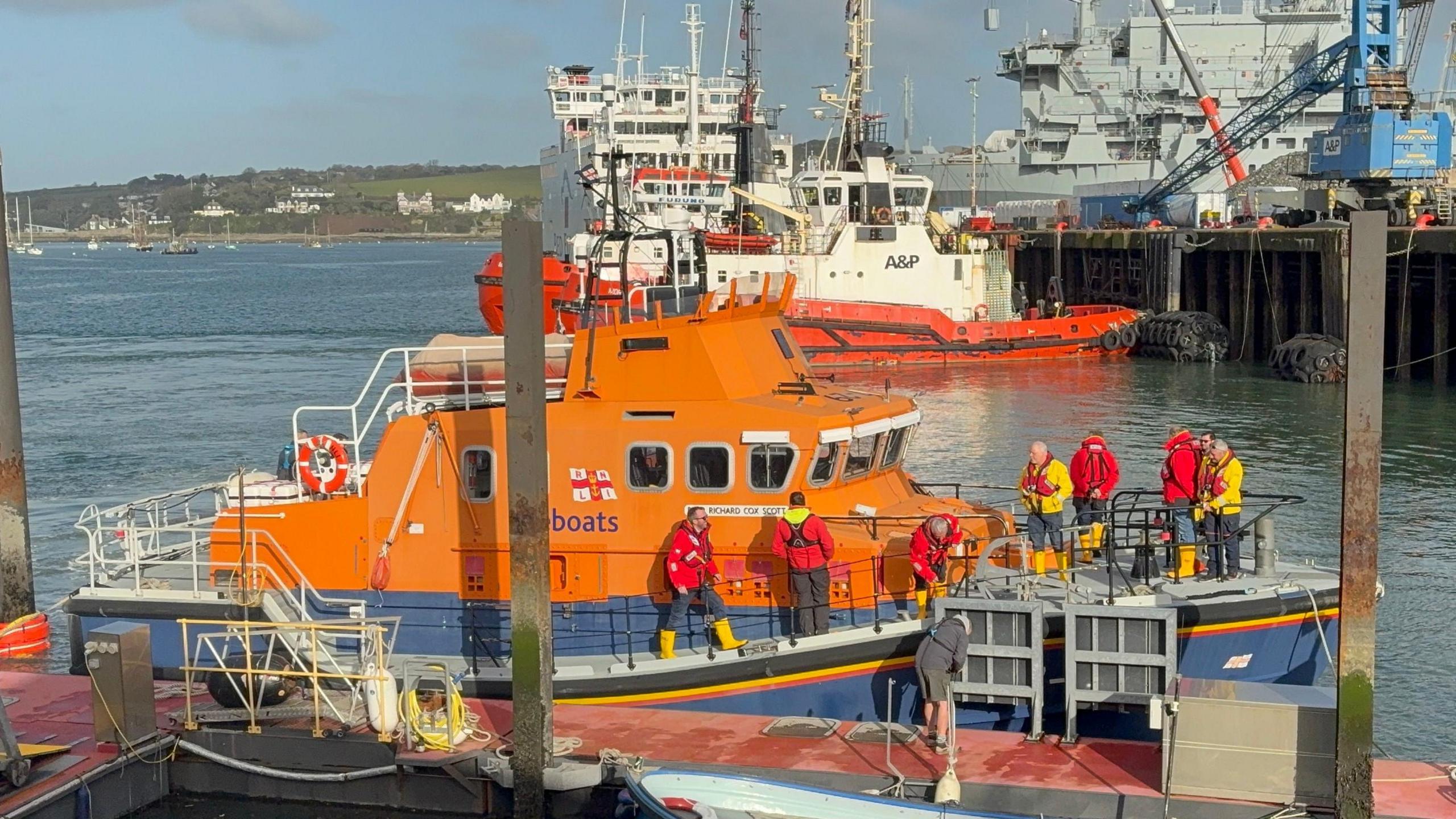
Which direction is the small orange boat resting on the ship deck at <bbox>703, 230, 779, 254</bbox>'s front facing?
to the viewer's right

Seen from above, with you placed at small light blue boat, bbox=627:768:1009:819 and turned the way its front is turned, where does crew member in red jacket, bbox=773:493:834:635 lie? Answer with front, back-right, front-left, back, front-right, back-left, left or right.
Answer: right

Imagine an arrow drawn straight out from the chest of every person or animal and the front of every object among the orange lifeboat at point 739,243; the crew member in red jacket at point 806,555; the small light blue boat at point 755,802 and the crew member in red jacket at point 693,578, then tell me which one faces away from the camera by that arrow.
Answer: the crew member in red jacket at point 806,555

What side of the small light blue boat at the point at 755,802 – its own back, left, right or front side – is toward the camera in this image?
left

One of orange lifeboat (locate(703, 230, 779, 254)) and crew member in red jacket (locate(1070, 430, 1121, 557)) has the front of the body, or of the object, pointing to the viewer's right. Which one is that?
the orange lifeboat

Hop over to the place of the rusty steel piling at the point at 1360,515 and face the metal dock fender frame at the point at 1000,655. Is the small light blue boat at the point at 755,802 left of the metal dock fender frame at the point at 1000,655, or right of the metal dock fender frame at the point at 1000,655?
left

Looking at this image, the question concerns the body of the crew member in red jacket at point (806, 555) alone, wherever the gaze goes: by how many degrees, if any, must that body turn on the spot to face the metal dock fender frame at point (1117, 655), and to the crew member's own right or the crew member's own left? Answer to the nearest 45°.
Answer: approximately 90° to the crew member's own right

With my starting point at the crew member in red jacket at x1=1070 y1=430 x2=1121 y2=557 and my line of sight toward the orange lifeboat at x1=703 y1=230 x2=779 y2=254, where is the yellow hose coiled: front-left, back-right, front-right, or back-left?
back-left

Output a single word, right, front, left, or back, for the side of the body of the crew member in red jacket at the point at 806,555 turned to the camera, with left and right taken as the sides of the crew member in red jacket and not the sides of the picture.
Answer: back
